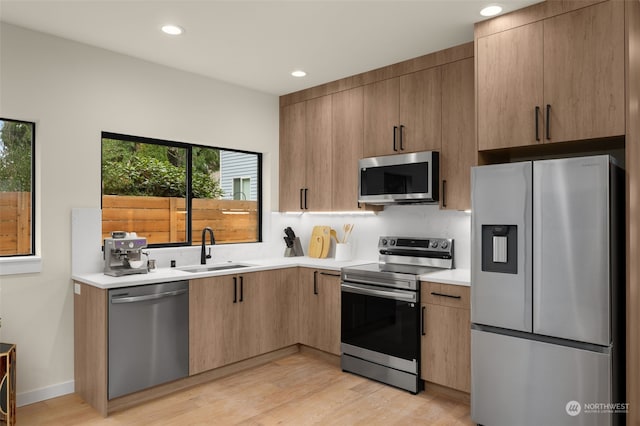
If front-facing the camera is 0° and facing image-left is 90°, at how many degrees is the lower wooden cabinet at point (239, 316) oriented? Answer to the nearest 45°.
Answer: approximately 315°

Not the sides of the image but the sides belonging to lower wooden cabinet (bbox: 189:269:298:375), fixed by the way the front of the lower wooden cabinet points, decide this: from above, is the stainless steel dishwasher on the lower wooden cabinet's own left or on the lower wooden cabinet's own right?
on the lower wooden cabinet's own right

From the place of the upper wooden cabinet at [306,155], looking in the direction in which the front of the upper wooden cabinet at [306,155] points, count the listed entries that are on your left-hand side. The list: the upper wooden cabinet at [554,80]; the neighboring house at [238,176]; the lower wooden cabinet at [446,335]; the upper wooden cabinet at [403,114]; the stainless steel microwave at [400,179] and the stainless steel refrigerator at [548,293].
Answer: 5

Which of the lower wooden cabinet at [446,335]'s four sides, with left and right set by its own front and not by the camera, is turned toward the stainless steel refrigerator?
left

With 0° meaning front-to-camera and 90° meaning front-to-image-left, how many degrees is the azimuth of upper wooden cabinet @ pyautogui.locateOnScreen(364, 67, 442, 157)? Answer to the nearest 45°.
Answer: approximately 45°

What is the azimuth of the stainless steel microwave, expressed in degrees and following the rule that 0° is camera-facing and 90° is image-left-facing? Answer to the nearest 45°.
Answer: approximately 45°

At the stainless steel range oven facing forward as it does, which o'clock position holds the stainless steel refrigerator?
The stainless steel refrigerator is roughly at 9 o'clock from the stainless steel range oven.
